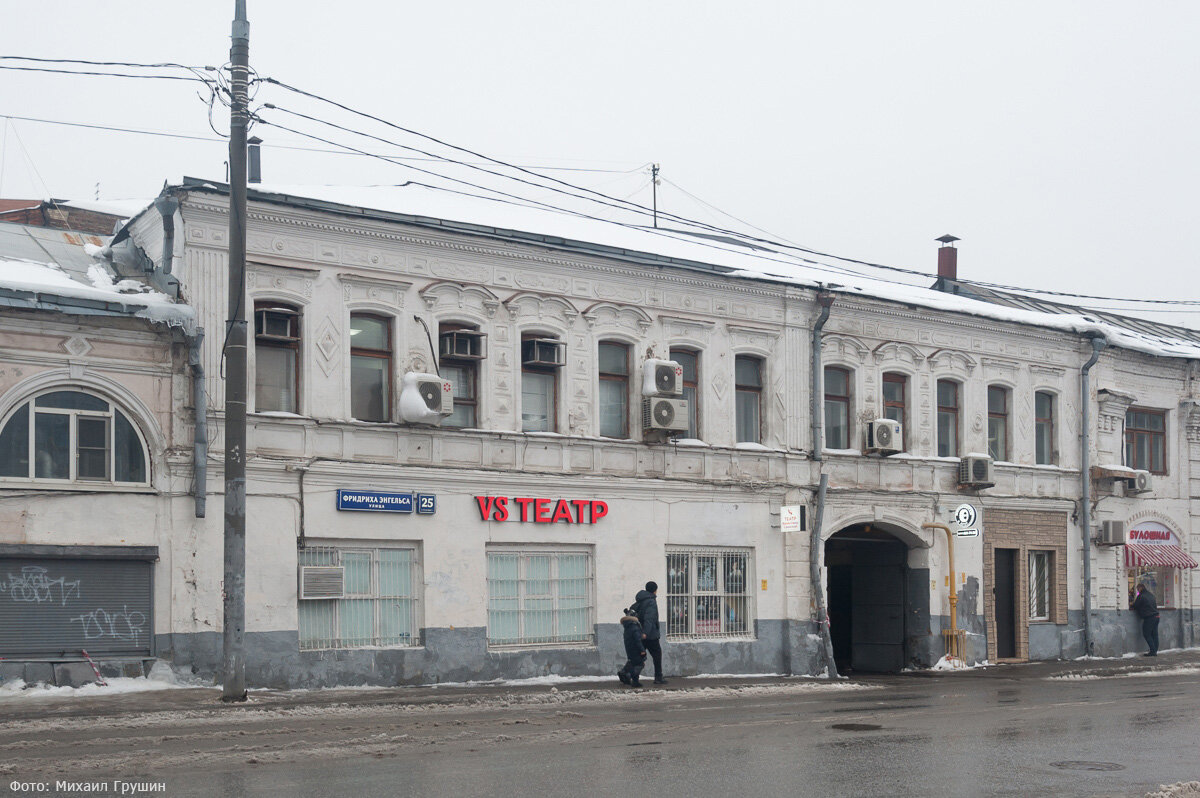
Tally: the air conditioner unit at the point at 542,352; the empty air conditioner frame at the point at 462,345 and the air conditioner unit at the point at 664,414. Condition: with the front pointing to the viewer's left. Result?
0

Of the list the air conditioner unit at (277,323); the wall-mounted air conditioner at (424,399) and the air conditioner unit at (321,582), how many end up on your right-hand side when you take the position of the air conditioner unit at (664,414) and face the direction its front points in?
3

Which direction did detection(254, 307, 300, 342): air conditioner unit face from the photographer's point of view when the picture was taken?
facing the viewer

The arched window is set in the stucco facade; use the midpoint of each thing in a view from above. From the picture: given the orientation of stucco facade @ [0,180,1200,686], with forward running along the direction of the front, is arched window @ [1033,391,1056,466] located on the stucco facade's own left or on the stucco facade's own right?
on the stucco facade's own left

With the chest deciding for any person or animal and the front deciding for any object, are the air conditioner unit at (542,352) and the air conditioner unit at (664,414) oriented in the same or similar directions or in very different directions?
same or similar directions

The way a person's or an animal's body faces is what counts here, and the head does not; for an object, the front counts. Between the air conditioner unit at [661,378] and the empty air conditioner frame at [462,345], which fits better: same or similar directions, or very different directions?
same or similar directions

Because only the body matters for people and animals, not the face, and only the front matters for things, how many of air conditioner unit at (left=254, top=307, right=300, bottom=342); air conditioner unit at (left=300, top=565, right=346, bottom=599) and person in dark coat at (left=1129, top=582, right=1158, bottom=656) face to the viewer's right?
0

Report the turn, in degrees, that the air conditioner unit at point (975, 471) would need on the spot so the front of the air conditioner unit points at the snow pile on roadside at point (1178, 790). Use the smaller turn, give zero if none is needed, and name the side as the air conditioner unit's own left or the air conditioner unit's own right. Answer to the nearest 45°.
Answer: approximately 45° to the air conditioner unit's own right

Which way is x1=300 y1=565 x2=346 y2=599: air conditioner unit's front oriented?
toward the camera

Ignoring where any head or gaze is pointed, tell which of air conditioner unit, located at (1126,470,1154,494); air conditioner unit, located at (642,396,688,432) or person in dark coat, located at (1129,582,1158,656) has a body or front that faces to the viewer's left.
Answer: the person in dark coat

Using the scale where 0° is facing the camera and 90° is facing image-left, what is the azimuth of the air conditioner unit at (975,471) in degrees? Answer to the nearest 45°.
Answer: approximately 315°
